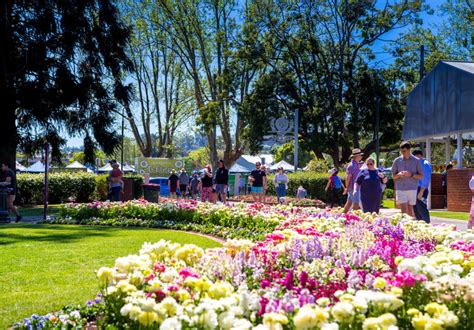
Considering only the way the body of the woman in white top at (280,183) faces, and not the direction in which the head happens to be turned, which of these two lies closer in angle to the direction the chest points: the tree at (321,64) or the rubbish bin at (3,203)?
the rubbish bin

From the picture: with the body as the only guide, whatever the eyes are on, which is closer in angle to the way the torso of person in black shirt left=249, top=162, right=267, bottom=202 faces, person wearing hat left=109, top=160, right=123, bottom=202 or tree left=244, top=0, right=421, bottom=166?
the person wearing hat

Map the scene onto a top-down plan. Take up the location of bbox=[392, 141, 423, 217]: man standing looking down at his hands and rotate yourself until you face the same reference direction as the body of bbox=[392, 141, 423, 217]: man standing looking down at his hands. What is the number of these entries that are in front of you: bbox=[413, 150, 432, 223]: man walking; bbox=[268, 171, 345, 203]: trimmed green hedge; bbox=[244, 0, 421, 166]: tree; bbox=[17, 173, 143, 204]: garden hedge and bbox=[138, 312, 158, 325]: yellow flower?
1

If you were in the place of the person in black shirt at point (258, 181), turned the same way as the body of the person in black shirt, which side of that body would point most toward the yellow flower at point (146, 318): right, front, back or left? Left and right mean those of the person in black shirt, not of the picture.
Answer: front

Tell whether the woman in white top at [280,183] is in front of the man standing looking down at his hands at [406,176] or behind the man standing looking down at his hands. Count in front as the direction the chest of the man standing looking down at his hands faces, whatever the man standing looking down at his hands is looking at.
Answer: behind

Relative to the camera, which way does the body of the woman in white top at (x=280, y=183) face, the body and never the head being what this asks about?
toward the camera

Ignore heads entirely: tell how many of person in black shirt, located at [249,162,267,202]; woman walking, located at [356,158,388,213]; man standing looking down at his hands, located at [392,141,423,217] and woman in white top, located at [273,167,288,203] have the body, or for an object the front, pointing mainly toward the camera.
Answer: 4

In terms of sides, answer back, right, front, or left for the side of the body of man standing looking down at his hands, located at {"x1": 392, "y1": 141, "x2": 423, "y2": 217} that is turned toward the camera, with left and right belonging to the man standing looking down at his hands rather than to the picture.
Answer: front

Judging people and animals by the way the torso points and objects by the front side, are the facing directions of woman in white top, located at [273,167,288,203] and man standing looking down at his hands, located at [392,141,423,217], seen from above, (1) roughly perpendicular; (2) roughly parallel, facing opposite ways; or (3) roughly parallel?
roughly parallel

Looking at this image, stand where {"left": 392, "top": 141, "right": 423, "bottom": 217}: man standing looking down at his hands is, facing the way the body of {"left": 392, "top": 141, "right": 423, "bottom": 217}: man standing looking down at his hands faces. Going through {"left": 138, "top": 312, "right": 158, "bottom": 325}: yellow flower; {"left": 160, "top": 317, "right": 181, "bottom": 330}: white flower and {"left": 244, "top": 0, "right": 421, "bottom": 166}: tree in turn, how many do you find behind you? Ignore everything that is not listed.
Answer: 1

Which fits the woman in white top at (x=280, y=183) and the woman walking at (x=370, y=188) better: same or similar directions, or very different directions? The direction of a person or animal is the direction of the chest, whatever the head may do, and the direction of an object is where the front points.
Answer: same or similar directions

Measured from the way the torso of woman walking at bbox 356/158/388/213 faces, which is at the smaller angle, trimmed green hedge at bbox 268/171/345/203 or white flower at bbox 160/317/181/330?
the white flower

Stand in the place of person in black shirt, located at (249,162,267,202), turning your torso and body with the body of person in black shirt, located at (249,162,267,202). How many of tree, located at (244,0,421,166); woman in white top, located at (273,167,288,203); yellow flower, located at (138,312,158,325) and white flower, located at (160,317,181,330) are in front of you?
2

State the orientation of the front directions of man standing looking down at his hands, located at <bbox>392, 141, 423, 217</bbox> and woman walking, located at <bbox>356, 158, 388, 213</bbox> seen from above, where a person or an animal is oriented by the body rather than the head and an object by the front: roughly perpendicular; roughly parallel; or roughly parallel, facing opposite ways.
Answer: roughly parallel

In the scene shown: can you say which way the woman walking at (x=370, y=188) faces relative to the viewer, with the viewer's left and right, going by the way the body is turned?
facing the viewer

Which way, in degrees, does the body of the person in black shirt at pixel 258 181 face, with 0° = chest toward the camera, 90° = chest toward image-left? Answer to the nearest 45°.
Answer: approximately 0°
